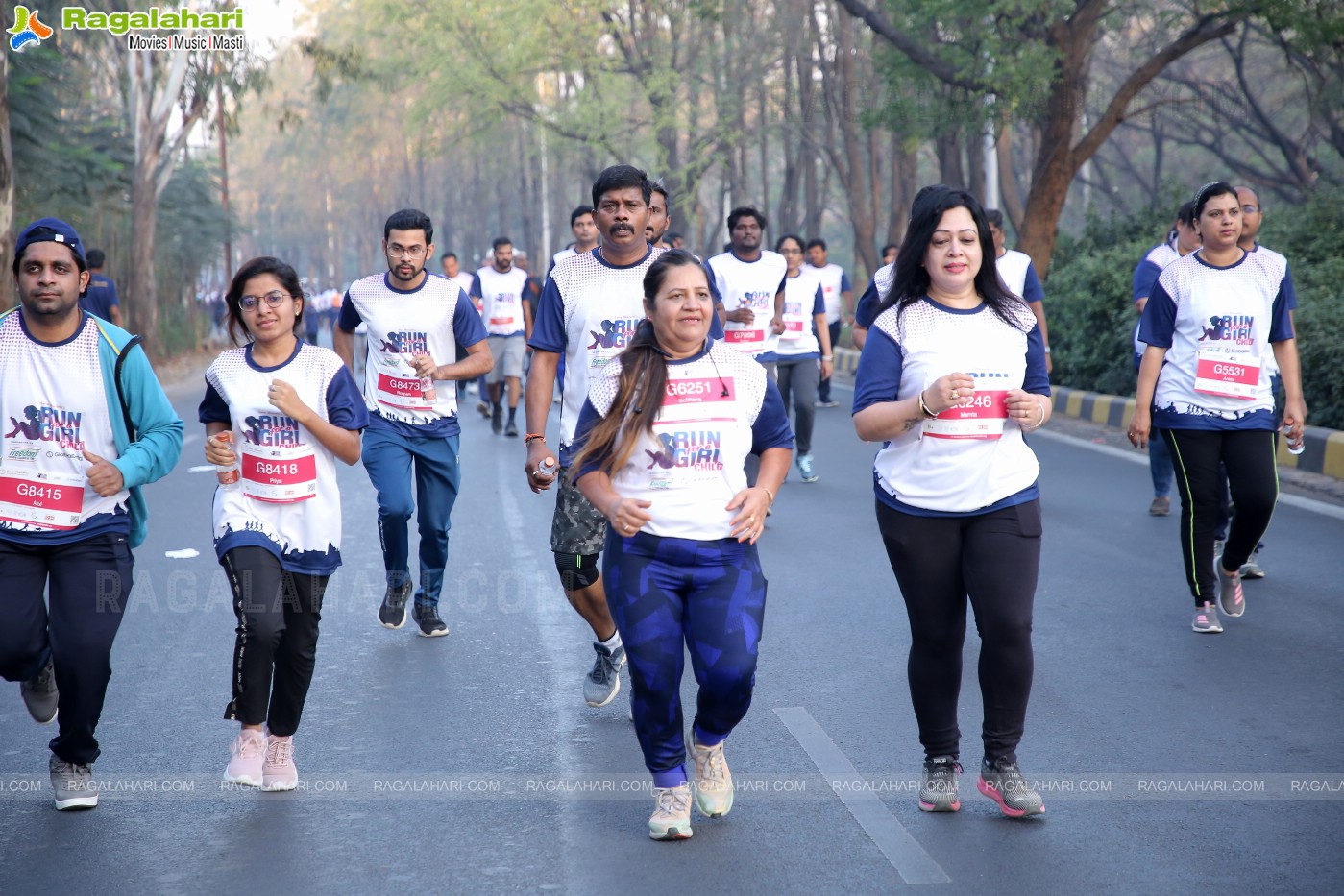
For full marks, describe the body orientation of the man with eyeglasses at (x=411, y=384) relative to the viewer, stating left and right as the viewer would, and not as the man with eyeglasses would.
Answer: facing the viewer

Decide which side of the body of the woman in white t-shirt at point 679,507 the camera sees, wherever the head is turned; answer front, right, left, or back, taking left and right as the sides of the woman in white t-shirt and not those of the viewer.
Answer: front

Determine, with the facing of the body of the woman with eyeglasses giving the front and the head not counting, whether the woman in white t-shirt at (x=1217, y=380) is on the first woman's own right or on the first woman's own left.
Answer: on the first woman's own left

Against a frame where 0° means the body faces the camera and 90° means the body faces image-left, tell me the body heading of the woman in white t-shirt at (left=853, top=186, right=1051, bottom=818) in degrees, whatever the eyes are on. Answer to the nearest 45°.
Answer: approximately 0°

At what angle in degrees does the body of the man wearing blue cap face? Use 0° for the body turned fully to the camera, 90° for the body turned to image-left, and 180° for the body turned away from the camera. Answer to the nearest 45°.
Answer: approximately 0°

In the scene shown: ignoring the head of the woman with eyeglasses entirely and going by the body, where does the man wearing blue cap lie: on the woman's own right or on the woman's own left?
on the woman's own right

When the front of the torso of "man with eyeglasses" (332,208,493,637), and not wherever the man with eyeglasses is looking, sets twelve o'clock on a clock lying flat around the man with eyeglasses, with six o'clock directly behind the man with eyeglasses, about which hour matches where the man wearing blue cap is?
The man wearing blue cap is roughly at 1 o'clock from the man with eyeglasses.

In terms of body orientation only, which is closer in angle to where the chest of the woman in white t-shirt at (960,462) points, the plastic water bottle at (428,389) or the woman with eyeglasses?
the woman with eyeglasses

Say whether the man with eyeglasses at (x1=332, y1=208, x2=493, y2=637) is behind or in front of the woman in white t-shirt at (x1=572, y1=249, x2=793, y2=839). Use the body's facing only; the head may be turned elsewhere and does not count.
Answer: behind
